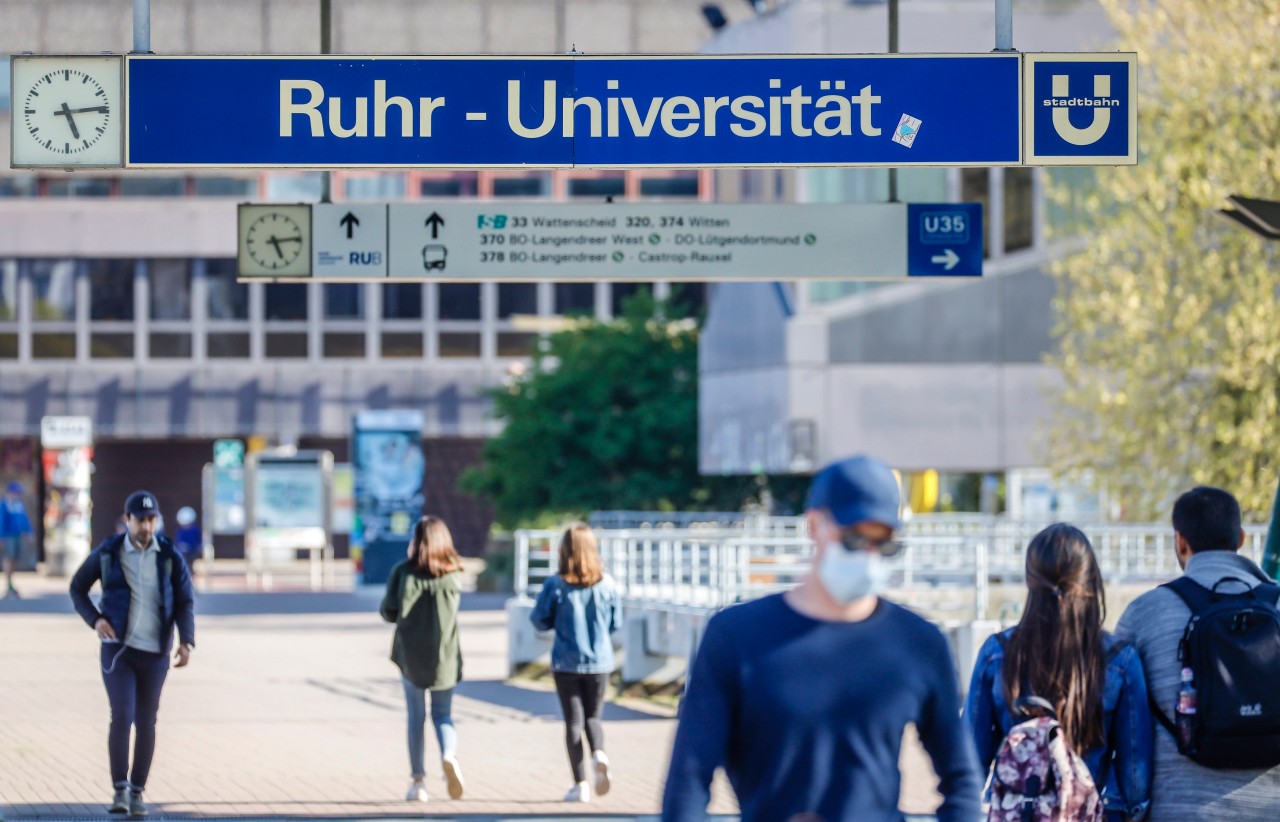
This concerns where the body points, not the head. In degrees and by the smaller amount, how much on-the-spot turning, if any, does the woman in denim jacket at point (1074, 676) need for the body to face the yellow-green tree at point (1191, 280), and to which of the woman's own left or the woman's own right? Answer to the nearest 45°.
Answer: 0° — they already face it

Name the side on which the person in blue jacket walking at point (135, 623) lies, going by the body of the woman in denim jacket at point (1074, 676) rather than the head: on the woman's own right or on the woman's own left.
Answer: on the woman's own left

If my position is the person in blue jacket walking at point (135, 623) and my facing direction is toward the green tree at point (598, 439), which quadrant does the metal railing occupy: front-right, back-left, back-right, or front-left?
front-right

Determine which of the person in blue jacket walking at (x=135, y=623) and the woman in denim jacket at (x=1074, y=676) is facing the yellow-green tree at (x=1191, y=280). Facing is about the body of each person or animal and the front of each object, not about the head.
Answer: the woman in denim jacket

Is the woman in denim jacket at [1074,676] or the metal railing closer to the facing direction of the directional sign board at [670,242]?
the woman in denim jacket

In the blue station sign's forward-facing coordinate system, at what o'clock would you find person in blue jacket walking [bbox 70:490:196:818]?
The person in blue jacket walking is roughly at 4 o'clock from the blue station sign.

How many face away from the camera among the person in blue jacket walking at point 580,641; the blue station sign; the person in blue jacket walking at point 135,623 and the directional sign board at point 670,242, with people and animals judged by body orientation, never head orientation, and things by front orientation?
1

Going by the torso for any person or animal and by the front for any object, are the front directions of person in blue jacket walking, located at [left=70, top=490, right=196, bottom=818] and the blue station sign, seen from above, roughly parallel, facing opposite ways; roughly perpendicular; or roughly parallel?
roughly parallel

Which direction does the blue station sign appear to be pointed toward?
toward the camera

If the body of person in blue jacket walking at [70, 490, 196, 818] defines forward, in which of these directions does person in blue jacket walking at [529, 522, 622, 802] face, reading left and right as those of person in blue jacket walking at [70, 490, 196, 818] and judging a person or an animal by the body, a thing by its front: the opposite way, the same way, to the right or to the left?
the opposite way

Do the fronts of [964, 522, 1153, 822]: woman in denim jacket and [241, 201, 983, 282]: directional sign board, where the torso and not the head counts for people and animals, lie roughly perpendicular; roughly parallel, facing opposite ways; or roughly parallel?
roughly parallel, facing opposite ways

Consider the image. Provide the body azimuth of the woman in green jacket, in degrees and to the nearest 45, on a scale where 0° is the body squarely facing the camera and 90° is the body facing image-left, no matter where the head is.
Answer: approximately 180°

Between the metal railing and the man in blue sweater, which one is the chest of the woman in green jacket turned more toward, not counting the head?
the metal railing

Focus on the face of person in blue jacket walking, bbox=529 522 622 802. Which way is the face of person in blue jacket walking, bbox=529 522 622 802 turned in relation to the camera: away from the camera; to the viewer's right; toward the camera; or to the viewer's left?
away from the camera

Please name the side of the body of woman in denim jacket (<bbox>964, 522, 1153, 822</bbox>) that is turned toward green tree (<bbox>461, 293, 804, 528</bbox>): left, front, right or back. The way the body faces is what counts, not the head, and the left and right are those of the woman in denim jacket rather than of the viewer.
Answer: front

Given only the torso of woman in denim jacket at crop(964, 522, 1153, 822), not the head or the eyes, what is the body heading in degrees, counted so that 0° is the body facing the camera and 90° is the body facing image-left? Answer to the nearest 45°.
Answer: approximately 180°

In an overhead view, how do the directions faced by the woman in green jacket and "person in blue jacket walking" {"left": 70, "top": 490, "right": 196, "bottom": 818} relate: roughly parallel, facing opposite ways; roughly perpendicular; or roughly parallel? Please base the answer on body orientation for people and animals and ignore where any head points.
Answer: roughly parallel, facing opposite ways

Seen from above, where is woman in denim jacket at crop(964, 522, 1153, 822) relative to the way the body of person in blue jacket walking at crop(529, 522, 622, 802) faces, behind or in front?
behind

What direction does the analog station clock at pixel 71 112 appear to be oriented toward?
toward the camera
